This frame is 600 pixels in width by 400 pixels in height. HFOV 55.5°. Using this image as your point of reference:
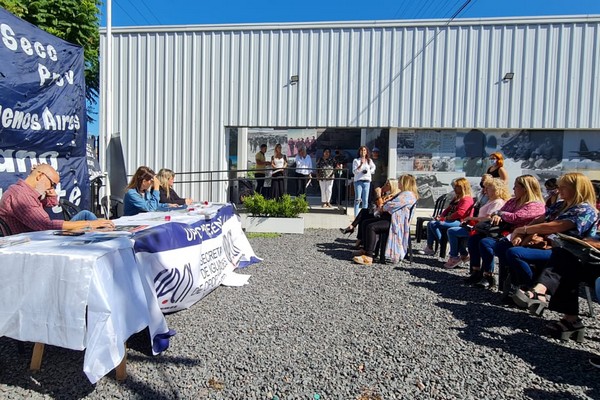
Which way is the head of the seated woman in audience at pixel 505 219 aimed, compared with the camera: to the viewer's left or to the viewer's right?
to the viewer's left

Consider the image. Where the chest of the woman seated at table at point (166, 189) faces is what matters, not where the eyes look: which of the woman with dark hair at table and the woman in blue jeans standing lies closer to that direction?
the woman in blue jeans standing

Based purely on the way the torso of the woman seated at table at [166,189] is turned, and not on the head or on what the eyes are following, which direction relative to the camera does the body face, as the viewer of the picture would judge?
to the viewer's right

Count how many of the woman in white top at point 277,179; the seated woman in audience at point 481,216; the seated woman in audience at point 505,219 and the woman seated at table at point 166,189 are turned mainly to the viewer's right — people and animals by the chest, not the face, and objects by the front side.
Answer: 1

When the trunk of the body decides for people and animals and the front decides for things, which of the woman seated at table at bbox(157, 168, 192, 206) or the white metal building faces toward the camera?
the white metal building

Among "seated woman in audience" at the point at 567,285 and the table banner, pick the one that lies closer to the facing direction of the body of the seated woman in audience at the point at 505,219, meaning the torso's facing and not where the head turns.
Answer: the table banner

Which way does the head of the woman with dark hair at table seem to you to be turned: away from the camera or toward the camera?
toward the camera

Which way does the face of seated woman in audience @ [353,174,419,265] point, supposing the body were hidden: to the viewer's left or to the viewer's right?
to the viewer's left

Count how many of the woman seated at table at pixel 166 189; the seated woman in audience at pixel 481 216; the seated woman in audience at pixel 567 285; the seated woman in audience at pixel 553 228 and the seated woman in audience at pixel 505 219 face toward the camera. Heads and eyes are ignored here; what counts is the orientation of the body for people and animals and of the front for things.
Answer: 0

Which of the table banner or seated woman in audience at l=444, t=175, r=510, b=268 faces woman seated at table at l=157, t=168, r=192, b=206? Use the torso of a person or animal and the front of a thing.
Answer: the seated woman in audience

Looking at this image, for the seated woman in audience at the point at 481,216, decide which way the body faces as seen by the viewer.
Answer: to the viewer's left

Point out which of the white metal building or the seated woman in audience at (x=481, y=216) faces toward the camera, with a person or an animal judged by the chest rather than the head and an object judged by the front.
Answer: the white metal building

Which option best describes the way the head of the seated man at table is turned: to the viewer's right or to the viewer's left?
to the viewer's right

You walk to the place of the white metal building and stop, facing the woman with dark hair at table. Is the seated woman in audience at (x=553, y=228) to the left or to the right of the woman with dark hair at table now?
left

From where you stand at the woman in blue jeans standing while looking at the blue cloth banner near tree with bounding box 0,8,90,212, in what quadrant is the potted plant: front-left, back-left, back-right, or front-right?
front-right

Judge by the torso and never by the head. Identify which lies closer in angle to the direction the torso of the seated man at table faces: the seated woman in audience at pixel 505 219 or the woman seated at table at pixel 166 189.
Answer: the seated woman in audience

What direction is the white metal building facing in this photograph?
toward the camera

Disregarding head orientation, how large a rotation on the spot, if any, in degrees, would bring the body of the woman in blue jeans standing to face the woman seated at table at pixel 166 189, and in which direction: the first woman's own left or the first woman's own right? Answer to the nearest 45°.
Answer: approximately 45° to the first woman's own right

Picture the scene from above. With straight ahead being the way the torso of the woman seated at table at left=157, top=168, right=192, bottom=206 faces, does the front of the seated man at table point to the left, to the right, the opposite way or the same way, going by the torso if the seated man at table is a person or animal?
the same way

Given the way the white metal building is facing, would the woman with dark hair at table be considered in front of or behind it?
in front

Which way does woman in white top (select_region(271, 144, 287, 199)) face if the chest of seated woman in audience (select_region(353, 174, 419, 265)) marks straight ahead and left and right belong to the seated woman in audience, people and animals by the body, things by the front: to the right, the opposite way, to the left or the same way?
to the left

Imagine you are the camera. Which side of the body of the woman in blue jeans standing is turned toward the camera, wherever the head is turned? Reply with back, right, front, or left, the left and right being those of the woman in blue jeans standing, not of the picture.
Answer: front

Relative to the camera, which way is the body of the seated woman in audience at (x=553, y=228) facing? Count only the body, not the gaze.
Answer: to the viewer's left

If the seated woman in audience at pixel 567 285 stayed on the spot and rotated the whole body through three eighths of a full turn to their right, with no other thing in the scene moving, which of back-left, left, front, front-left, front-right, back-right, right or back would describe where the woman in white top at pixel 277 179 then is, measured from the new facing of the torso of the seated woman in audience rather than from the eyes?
left
